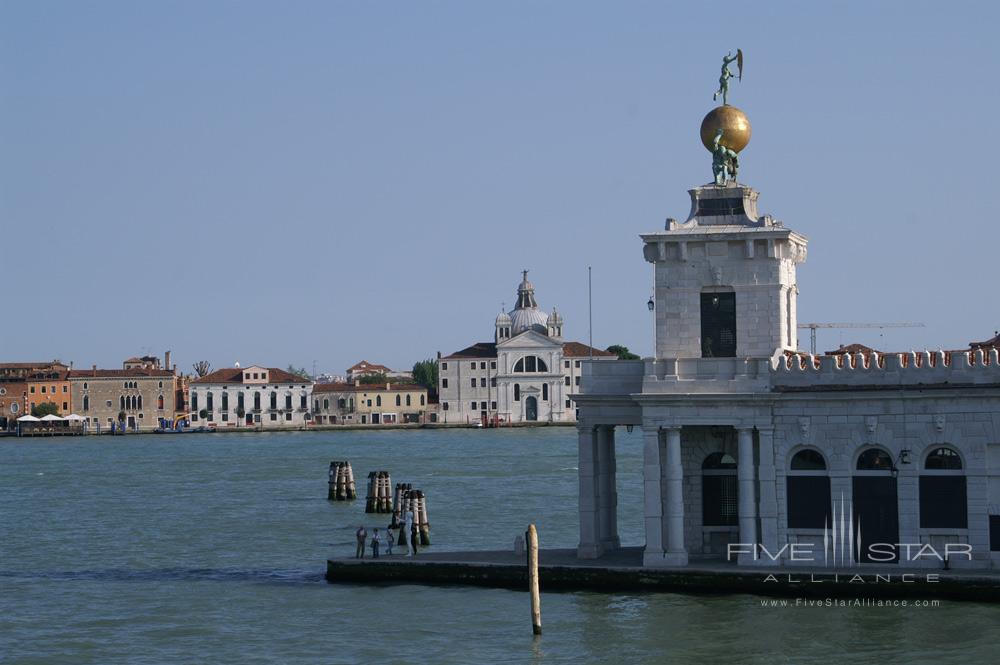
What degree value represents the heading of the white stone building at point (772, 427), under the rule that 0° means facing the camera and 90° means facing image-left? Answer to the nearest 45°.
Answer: approximately 0°

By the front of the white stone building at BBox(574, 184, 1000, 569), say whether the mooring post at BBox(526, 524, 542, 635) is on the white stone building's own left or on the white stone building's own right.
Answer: on the white stone building's own right
